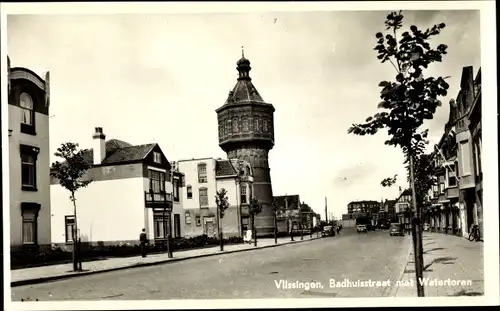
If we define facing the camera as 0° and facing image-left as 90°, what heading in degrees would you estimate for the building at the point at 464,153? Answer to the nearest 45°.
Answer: approximately 90°

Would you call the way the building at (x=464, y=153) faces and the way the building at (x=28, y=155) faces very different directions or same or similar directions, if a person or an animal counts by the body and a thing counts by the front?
very different directions

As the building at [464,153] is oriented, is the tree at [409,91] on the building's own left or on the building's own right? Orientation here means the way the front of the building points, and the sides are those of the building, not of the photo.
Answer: on the building's own left

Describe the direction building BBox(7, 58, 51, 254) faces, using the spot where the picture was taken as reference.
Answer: facing the viewer and to the right of the viewer

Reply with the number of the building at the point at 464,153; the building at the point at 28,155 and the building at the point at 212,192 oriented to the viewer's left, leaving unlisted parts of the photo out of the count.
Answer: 1

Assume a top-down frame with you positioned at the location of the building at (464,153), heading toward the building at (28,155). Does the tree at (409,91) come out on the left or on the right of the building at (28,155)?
left

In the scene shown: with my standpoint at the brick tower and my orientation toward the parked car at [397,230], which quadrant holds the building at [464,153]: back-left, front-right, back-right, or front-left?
front-right

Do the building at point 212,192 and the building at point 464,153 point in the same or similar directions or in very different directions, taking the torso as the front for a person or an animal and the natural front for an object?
very different directions

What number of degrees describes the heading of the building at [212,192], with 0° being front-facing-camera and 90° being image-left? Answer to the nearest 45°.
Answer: approximately 270°

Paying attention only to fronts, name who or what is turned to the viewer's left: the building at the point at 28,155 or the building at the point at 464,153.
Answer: the building at the point at 464,153

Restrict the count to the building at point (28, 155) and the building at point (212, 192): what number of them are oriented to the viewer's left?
0
